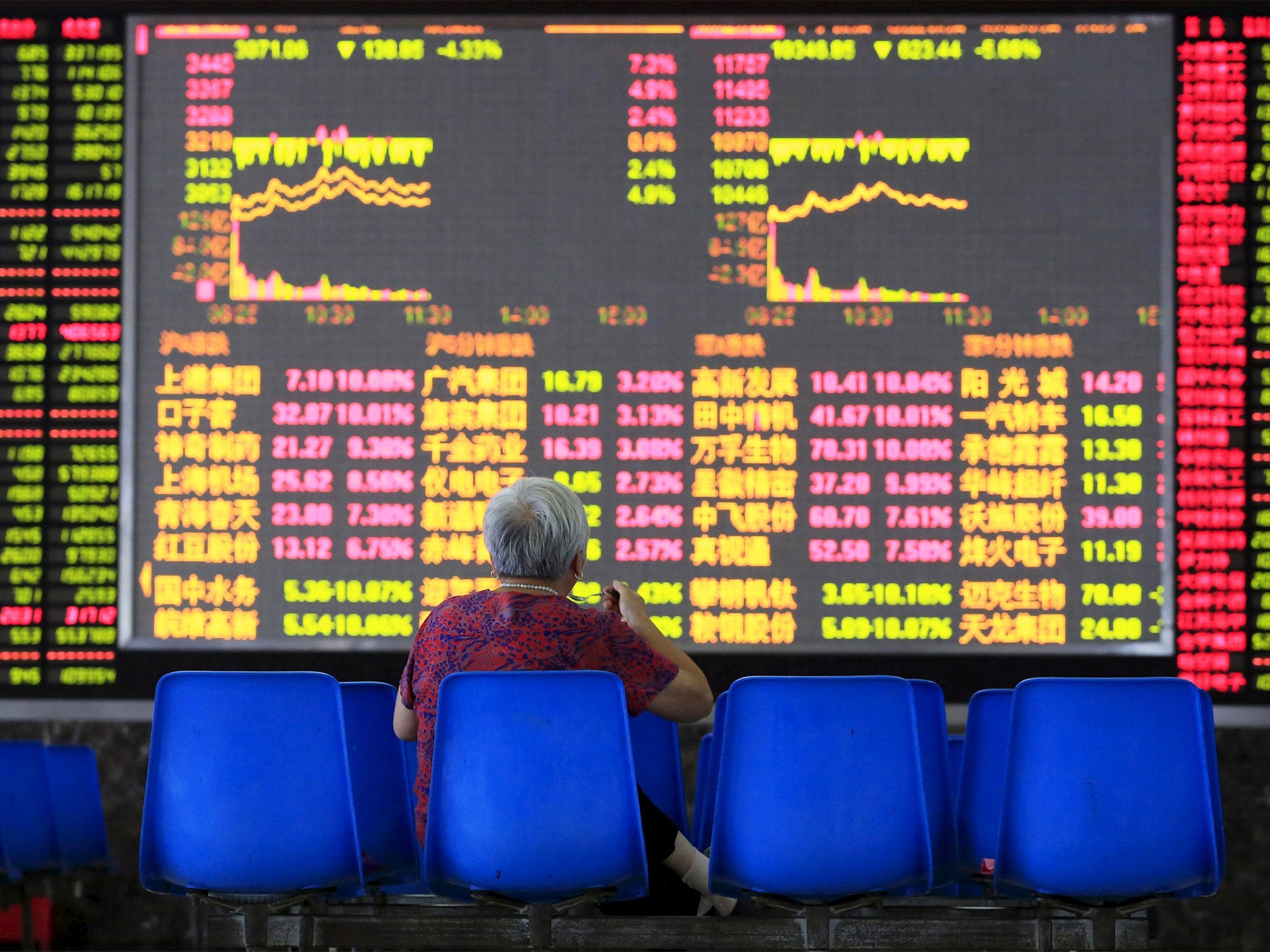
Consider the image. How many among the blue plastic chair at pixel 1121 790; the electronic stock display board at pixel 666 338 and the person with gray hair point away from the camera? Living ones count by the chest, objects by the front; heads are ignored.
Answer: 2

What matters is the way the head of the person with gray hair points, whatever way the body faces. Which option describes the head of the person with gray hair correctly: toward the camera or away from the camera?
away from the camera

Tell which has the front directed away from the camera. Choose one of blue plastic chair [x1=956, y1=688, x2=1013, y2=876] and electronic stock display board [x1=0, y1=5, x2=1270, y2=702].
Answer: the blue plastic chair

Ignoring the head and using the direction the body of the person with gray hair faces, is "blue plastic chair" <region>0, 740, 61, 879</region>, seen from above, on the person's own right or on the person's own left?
on the person's own left

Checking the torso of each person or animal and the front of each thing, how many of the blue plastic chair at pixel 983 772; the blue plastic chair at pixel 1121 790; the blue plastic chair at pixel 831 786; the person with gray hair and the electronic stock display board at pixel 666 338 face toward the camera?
1

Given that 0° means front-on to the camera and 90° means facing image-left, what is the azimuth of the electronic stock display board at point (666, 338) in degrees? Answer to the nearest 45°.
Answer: approximately 0°

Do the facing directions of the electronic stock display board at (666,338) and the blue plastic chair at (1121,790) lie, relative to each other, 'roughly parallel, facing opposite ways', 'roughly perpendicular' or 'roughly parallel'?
roughly parallel, facing opposite ways

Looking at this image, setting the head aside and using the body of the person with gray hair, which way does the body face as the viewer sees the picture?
away from the camera

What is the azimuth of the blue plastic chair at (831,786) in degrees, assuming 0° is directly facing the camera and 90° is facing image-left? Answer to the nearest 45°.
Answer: approximately 180°

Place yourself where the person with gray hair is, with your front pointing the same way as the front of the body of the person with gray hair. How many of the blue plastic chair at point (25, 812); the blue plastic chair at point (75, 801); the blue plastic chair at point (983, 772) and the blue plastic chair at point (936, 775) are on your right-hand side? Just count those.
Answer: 2

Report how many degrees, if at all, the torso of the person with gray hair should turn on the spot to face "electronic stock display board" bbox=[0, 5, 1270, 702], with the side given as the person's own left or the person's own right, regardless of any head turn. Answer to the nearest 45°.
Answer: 0° — they already face it

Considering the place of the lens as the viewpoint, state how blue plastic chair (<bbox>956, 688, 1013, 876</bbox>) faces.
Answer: facing away from the viewer

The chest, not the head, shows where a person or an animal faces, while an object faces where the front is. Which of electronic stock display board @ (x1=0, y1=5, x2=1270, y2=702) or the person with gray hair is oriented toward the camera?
the electronic stock display board
